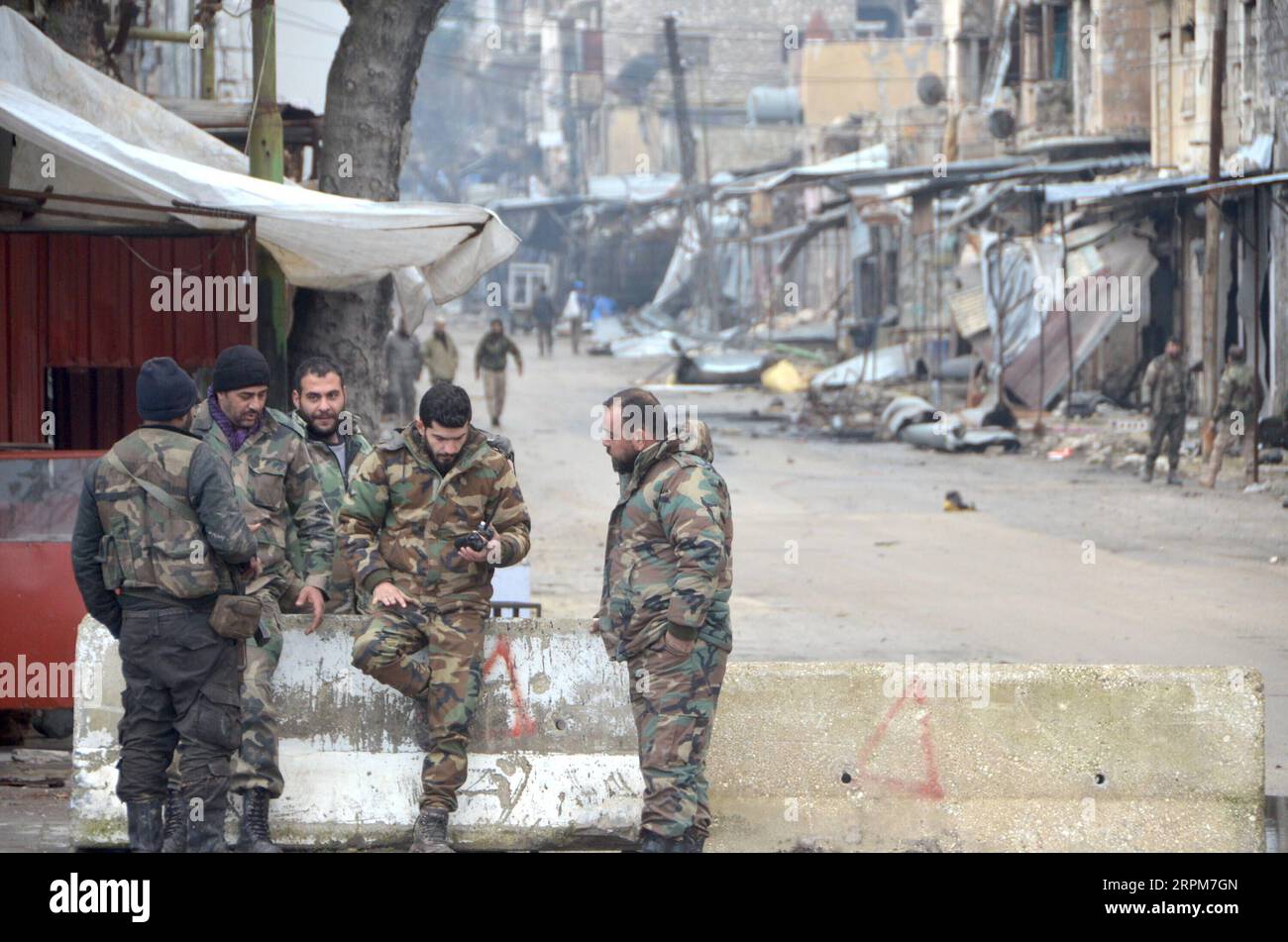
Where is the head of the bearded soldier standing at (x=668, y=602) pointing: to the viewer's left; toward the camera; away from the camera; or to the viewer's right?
to the viewer's left

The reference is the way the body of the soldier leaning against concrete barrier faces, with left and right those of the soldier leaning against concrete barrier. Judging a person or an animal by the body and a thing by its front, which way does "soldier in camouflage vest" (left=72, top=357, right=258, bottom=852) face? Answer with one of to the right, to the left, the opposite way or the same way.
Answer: the opposite way

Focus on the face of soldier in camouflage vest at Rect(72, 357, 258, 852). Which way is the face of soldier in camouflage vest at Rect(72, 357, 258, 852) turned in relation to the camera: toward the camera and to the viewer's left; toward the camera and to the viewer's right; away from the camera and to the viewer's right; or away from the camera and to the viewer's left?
away from the camera and to the viewer's right

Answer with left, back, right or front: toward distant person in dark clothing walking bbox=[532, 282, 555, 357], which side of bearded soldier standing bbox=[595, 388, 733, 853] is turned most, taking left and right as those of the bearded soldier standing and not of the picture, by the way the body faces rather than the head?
right

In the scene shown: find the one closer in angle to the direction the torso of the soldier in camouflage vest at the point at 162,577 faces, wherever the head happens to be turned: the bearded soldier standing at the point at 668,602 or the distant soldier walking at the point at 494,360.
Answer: the distant soldier walking

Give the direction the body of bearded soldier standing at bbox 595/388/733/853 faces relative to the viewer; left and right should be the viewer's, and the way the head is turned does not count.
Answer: facing to the left of the viewer

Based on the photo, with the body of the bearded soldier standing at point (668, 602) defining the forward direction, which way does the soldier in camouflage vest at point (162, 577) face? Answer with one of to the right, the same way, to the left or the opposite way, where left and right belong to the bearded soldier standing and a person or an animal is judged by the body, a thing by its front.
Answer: to the right

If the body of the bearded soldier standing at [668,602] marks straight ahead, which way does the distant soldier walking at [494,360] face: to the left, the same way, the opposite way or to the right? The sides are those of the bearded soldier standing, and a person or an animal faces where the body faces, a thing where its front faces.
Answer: to the left

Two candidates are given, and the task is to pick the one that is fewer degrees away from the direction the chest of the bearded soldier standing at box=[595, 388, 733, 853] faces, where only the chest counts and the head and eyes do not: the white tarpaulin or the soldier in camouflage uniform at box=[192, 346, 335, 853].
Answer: the soldier in camouflage uniform

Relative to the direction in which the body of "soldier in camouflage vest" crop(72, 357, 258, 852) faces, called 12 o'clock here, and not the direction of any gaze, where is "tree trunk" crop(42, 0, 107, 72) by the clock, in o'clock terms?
The tree trunk is roughly at 12 o'clock from the soldier in camouflage vest.

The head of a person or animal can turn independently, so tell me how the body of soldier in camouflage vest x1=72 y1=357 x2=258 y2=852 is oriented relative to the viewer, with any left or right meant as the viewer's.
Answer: facing away from the viewer
